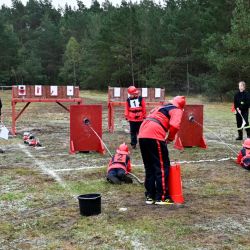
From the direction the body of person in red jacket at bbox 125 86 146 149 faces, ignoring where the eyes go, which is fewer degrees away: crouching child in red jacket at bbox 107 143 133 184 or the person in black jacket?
the crouching child in red jacket

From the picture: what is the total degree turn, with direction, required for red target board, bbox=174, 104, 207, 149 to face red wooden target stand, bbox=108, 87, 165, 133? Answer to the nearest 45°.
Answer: approximately 135° to its right

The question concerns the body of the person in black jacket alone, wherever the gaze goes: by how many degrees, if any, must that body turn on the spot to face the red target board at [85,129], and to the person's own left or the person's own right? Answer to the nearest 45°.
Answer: approximately 45° to the person's own right

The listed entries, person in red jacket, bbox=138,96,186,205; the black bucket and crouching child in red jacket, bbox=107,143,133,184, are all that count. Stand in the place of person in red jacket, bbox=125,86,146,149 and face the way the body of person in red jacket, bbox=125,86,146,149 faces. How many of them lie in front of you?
3

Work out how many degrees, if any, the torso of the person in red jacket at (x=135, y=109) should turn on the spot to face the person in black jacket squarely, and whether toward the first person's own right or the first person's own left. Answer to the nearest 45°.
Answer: approximately 135° to the first person's own left

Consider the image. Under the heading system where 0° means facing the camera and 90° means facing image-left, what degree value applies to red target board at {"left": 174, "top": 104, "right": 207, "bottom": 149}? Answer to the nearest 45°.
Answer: approximately 0°

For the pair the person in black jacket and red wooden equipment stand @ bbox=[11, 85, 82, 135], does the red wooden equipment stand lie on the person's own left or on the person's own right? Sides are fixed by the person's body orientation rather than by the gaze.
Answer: on the person's own right

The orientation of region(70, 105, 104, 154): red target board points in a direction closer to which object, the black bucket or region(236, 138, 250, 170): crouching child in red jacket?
the black bucket

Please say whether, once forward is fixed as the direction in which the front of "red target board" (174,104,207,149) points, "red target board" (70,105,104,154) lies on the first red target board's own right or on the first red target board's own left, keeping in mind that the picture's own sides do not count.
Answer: on the first red target board's own right
